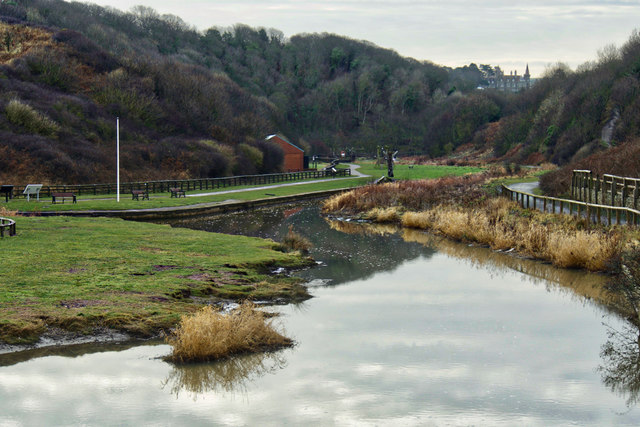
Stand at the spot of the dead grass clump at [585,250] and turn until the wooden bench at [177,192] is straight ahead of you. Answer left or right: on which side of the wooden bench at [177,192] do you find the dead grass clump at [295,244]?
left

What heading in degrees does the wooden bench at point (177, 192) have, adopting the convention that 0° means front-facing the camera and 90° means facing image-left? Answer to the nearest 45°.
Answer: approximately 315°
